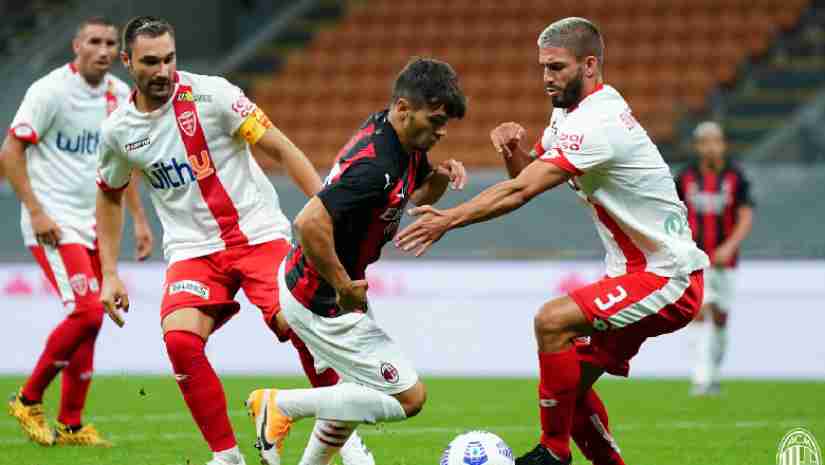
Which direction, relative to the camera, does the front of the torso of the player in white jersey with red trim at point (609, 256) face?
to the viewer's left

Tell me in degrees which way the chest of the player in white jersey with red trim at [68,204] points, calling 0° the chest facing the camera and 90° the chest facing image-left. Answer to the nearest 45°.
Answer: approximately 315°

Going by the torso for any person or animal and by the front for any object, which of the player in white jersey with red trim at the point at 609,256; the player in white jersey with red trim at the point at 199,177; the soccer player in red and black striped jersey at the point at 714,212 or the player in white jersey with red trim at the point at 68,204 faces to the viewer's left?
the player in white jersey with red trim at the point at 609,256

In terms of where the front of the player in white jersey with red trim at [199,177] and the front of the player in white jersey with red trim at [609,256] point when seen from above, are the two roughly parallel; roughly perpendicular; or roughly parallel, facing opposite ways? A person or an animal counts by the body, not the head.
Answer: roughly perpendicular

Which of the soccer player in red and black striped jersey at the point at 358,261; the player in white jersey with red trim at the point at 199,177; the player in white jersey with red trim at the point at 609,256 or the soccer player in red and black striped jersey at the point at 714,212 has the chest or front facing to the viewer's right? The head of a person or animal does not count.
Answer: the soccer player in red and black striped jersey at the point at 358,261

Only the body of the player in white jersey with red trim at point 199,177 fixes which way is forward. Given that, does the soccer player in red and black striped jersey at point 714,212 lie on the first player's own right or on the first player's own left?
on the first player's own left

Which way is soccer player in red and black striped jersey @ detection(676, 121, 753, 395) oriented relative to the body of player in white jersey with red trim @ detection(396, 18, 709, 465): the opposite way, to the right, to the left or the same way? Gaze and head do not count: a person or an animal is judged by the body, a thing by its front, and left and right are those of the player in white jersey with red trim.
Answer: to the left

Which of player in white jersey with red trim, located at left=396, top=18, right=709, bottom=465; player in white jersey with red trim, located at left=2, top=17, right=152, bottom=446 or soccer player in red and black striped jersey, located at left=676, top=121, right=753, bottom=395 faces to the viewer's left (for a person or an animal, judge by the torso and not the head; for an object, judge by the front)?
player in white jersey with red trim, located at left=396, top=18, right=709, bottom=465

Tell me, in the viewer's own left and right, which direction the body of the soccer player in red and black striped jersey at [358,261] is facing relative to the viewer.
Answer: facing to the right of the viewer
